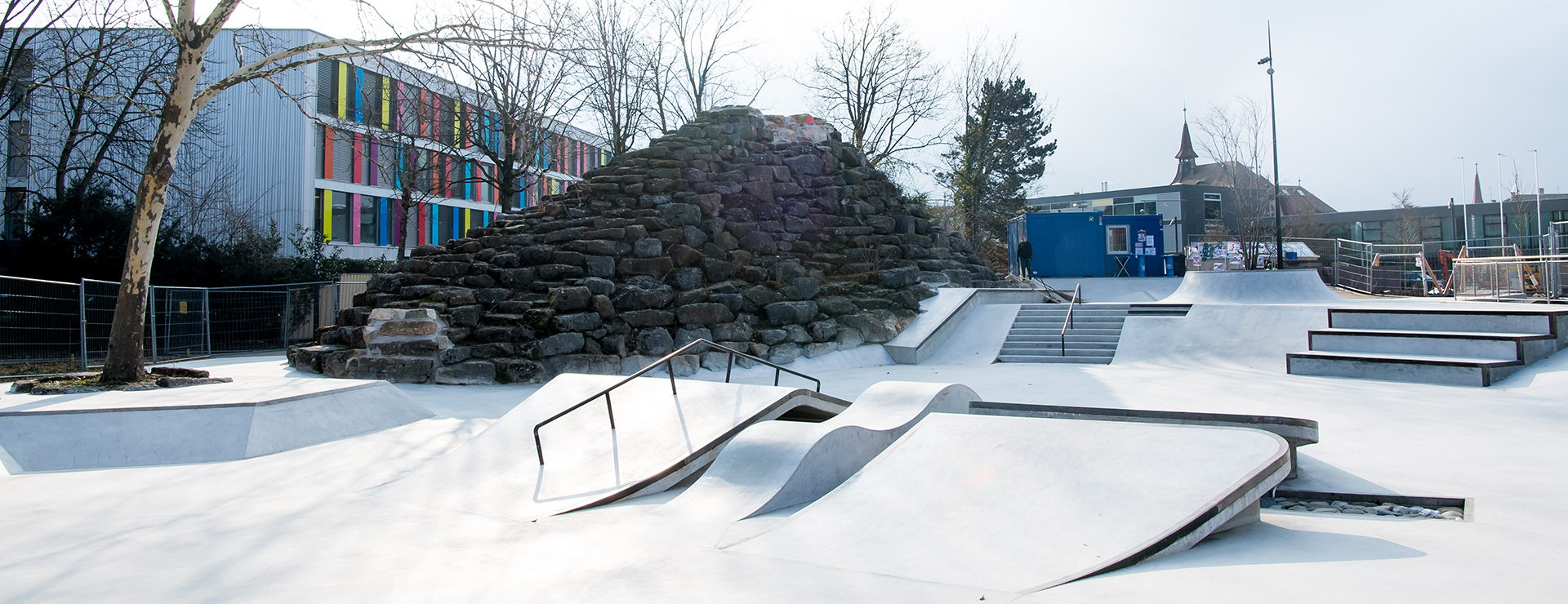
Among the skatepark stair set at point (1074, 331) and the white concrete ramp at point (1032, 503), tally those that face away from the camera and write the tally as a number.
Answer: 0

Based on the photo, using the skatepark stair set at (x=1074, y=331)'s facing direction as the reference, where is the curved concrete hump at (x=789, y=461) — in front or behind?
in front

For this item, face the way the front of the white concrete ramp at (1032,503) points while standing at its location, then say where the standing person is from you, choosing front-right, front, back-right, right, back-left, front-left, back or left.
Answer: back-right

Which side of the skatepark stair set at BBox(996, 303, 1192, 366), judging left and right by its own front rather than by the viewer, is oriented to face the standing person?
back

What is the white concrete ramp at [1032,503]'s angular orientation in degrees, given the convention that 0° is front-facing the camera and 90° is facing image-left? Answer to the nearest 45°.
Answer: approximately 45°

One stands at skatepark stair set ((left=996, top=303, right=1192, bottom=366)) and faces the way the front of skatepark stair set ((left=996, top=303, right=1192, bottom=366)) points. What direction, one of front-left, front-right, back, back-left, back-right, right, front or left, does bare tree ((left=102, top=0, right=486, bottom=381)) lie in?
front-right

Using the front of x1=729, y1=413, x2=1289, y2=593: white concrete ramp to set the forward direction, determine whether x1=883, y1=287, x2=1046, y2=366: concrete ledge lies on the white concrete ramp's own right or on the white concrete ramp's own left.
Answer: on the white concrete ramp's own right

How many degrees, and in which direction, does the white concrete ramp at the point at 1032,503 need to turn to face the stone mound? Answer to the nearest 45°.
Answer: approximately 90° to its right

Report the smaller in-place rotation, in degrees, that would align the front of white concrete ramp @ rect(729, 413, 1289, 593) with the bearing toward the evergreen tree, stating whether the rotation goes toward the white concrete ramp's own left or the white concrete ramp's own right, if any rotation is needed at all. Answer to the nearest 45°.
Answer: approximately 135° to the white concrete ramp's own right

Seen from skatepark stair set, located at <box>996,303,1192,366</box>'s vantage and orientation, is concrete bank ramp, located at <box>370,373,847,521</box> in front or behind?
in front

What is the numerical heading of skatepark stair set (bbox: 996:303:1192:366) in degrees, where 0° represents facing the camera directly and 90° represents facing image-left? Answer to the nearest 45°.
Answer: approximately 0°
